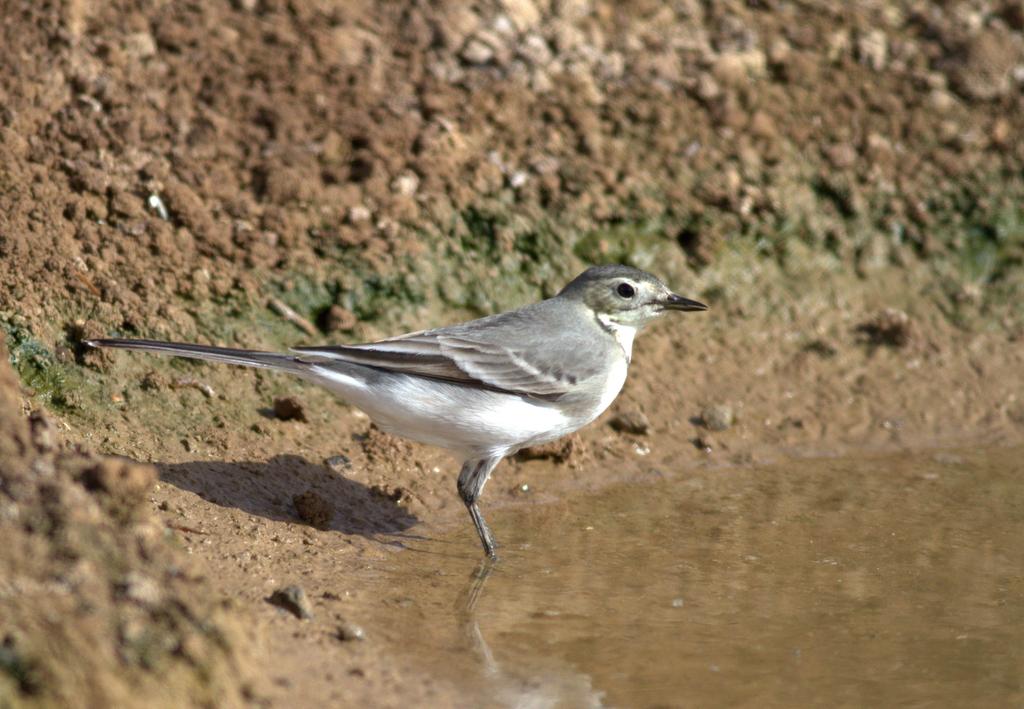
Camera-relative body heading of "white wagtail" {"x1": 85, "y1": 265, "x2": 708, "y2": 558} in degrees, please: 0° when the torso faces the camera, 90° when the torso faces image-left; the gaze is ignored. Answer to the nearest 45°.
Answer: approximately 270°

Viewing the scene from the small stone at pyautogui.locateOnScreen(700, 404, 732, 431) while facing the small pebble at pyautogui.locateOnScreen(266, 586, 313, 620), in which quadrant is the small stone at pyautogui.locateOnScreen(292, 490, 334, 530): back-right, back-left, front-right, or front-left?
front-right

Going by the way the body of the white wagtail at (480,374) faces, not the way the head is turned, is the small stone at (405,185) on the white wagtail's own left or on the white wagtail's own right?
on the white wagtail's own left

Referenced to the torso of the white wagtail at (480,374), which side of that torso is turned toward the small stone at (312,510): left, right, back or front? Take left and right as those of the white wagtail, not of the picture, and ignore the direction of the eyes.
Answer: back

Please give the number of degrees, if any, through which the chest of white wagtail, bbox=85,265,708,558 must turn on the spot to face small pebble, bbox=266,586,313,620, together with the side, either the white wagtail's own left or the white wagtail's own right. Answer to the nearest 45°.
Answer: approximately 135° to the white wagtail's own right

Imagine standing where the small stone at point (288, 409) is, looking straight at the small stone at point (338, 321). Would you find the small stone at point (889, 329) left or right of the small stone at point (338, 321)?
right

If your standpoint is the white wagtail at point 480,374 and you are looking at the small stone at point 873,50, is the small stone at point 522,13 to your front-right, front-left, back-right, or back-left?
front-left

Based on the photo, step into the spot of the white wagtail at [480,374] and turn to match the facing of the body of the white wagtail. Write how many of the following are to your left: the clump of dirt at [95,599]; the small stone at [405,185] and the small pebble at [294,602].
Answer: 1

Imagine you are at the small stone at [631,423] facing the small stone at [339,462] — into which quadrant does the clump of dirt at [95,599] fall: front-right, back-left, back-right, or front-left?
front-left

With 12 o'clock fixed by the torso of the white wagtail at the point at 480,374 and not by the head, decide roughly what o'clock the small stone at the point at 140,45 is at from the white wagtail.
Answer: The small stone is roughly at 8 o'clock from the white wagtail.

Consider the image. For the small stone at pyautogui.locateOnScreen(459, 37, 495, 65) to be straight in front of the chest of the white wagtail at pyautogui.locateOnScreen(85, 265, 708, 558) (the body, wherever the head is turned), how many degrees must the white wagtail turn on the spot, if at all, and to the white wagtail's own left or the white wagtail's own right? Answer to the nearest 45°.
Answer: approximately 90° to the white wagtail's own left

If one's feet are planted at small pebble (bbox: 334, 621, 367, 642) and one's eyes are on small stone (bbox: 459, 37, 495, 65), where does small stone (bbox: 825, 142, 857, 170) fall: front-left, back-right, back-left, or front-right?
front-right

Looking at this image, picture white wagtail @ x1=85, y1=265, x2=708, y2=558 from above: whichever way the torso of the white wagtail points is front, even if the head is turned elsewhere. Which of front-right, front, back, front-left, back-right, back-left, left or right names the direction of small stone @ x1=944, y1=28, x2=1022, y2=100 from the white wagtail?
front-left

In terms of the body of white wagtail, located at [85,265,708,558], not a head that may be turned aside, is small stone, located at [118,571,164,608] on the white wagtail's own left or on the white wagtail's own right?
on the white wagtail's own right
